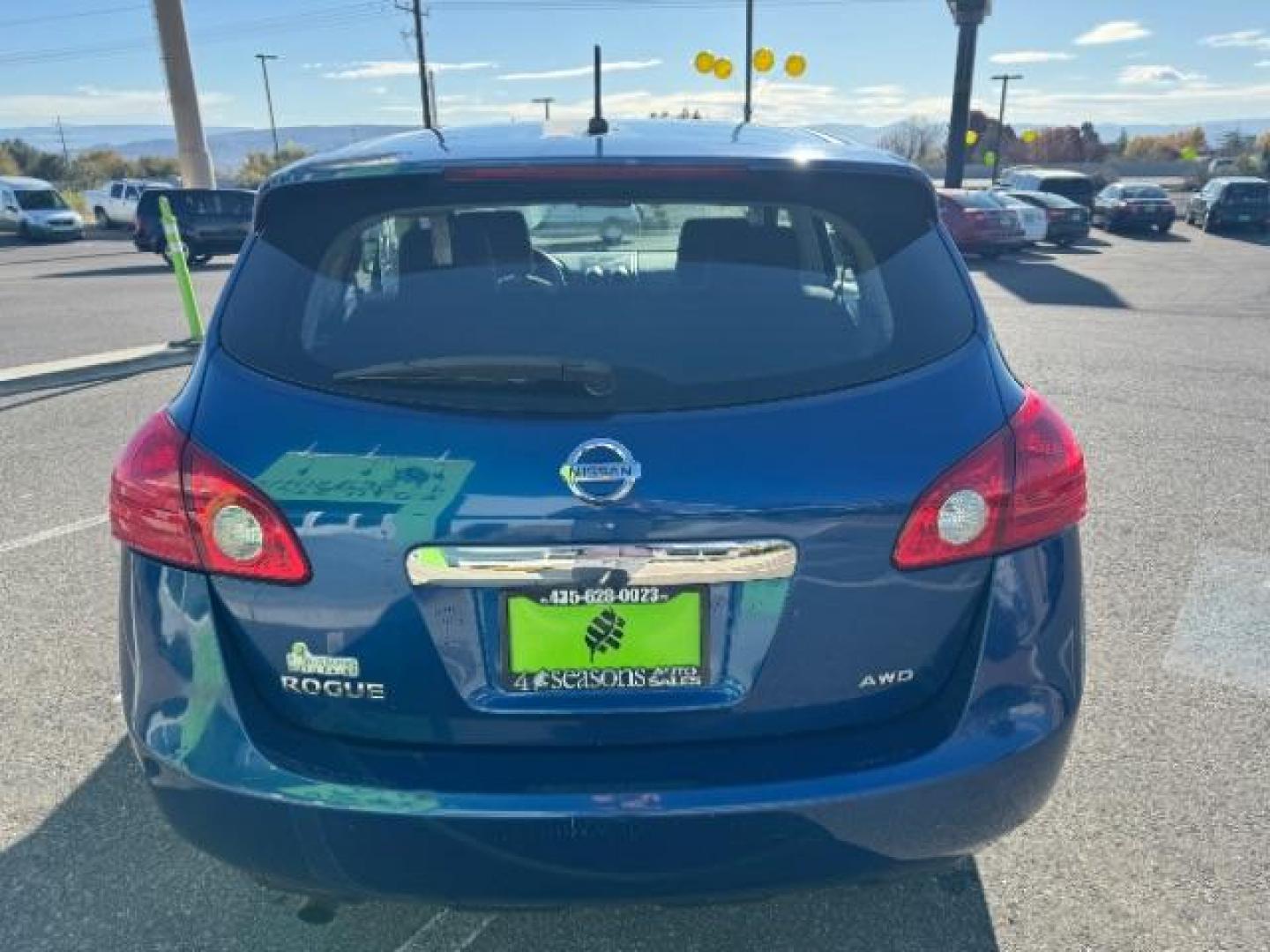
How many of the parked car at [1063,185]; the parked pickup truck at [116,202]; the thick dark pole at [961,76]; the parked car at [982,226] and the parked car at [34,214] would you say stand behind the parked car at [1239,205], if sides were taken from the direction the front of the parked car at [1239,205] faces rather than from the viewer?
0

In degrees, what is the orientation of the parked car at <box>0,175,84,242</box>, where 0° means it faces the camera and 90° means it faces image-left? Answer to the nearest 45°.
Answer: approximately 315°

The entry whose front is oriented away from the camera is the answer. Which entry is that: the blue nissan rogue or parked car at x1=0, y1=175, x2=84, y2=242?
the blue nissan rogue

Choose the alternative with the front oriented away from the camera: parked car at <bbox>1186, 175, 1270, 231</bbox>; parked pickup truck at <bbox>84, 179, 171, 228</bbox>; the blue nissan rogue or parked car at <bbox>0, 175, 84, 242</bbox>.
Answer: the blue nissan rogue

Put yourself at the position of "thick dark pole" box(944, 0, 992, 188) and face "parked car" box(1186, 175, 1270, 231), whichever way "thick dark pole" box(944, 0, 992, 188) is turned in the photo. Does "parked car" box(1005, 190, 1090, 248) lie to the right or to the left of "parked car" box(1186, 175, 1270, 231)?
right

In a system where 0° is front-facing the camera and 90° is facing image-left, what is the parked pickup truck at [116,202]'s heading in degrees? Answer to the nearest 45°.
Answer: approximately 45°

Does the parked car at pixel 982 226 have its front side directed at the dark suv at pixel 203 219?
no

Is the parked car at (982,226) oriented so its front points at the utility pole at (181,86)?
no

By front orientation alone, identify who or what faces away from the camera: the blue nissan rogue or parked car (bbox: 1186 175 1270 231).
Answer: the blue nissan rogue

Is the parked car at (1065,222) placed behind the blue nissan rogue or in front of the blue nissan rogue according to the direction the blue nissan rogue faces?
in front

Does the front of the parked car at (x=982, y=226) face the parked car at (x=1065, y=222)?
no

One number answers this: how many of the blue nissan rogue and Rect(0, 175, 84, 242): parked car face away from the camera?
1
